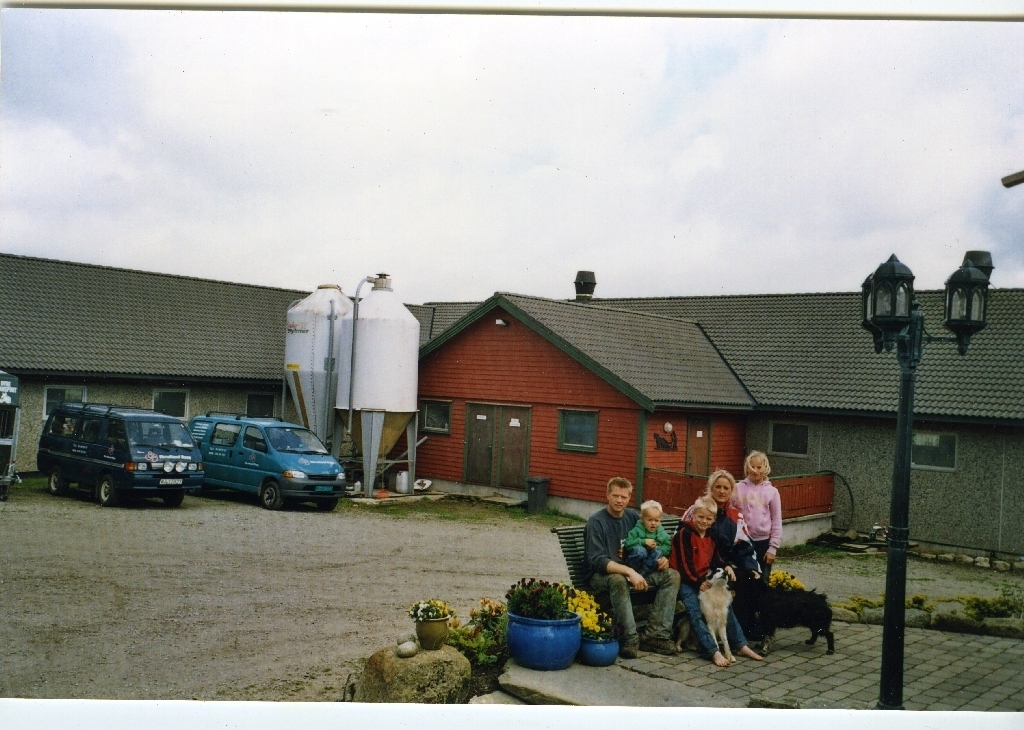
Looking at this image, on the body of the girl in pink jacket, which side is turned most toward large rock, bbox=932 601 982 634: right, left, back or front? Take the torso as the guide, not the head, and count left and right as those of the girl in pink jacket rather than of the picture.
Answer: left

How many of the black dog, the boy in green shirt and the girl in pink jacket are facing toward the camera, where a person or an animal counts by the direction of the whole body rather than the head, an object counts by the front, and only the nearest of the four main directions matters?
2

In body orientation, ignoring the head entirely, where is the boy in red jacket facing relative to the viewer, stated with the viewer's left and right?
facing the viewer and to the right of the viewer

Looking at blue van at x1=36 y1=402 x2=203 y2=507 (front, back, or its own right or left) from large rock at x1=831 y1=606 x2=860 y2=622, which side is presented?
front

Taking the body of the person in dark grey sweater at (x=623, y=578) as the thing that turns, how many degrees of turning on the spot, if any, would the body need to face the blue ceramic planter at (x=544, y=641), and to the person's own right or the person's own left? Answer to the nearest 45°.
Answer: approximately 90° to the person's own right

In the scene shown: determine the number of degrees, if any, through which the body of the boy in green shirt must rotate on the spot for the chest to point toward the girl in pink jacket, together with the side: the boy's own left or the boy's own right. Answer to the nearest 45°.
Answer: approximately 135° to the boy's own left

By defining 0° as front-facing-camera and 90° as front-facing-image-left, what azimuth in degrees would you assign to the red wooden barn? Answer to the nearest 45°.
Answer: approximately 45°

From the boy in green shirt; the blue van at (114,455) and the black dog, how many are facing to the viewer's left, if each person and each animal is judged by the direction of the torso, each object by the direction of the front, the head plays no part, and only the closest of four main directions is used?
1

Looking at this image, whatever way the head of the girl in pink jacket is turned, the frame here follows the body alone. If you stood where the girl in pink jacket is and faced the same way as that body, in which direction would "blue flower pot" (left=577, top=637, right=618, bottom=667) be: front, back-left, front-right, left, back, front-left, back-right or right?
front-right

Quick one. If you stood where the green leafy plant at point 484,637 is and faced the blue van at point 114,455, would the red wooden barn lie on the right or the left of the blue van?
right

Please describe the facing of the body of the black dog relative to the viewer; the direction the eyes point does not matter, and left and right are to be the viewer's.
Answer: facing to the left of the viewer
